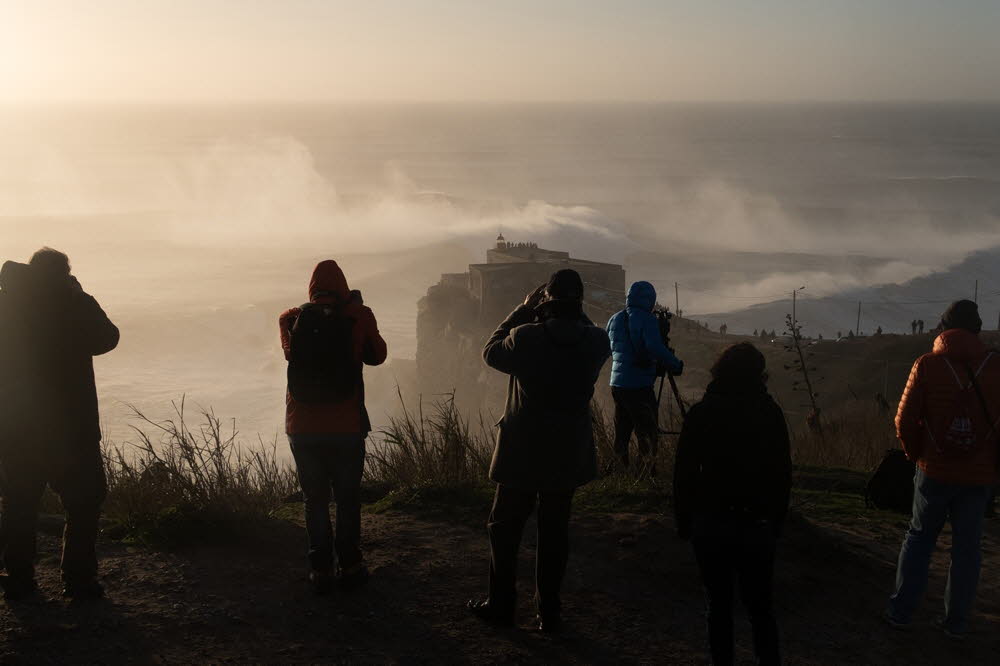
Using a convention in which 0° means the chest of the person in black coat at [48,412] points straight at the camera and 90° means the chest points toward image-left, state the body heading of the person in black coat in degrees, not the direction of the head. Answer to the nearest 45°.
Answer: approximately 180°

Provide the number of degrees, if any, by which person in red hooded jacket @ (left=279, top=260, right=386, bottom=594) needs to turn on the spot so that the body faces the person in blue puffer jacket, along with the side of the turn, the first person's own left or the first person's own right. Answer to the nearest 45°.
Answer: approximately 45° to the first person's own right

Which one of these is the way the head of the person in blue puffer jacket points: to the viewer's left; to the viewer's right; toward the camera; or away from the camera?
away from the camera

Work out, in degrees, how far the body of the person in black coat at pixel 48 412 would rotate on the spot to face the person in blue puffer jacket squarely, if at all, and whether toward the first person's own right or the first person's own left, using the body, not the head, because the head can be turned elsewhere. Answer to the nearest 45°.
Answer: approximately 90° to the first person's own right

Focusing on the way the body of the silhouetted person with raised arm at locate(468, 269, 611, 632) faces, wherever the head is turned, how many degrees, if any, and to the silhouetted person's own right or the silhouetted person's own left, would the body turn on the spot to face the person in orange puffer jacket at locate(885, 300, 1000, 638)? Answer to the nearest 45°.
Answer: approximately 135° to the silhouetted person's own right

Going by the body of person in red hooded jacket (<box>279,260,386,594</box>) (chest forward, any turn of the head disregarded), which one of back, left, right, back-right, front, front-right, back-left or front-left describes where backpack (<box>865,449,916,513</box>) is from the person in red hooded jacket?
right

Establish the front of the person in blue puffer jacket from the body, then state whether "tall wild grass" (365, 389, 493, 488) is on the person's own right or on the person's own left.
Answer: on the person's own left

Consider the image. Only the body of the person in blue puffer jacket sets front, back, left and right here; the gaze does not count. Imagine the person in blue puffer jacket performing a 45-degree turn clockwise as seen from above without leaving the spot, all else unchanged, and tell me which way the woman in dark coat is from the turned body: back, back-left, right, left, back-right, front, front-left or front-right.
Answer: right

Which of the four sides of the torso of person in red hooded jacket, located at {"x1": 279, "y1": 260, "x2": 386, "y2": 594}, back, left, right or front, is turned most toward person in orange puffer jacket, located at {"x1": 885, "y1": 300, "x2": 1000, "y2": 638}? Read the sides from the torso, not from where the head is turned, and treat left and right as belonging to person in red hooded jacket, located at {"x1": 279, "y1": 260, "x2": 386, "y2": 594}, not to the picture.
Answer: right

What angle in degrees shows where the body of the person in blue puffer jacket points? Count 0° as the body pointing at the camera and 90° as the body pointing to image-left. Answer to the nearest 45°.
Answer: approximately 225°

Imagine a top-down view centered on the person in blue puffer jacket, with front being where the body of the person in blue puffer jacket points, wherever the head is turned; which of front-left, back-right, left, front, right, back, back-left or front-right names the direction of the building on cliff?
front-left

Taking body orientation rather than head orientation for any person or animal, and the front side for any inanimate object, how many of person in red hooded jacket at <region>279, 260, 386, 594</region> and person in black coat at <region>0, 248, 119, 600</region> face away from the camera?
2

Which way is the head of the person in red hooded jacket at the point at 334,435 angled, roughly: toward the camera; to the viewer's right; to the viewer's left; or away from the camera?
away from the camera

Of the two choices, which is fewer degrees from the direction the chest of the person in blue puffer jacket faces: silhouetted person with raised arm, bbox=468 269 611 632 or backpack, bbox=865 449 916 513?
the backpack

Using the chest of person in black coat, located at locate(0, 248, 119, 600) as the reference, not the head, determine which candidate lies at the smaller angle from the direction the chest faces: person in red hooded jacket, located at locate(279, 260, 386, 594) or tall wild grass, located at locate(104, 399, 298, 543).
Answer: the tall wild grass

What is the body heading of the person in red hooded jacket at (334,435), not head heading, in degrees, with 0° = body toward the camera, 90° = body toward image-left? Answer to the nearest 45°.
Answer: approximately 180°
